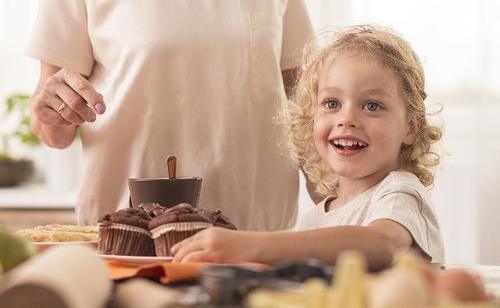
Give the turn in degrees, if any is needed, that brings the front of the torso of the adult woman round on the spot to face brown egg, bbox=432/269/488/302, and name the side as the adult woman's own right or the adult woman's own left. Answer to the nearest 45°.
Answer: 0° — they already face it

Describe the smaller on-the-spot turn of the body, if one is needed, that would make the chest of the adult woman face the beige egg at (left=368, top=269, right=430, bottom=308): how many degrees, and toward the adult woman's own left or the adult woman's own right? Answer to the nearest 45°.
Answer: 0° — they already face it

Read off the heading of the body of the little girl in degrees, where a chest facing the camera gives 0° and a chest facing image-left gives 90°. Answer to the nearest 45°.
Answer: approximately 45°

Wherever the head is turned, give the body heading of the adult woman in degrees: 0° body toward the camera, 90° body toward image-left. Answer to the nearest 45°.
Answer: approximately 0°

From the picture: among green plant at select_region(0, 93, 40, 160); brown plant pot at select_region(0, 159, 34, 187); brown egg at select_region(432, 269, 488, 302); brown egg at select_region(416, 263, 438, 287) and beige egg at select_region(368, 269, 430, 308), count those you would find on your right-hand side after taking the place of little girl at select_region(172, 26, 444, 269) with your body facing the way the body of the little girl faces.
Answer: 2

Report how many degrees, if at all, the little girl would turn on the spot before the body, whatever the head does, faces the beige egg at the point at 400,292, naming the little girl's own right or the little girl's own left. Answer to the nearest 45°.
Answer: approximately 45° to the little girl's own left
